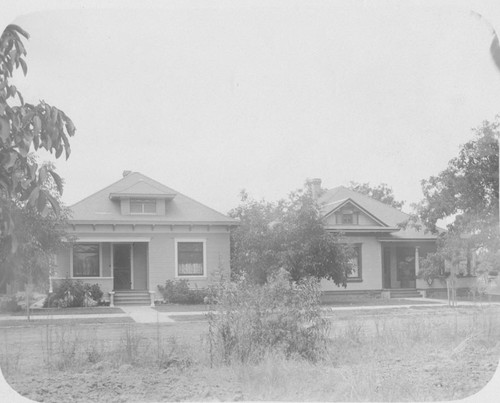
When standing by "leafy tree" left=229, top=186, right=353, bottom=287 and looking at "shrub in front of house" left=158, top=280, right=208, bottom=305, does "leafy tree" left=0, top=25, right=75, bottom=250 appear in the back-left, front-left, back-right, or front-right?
front-left

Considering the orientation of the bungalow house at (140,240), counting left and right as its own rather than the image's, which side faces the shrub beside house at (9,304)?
right

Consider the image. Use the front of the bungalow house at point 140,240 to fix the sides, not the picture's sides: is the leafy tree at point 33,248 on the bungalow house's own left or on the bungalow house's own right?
on the bungalow house's own right

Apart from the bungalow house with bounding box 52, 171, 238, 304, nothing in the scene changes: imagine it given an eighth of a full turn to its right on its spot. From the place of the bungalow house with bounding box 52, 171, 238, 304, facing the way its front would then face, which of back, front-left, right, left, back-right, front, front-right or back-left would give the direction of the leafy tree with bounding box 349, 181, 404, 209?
back-left

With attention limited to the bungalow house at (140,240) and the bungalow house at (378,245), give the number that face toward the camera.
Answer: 2

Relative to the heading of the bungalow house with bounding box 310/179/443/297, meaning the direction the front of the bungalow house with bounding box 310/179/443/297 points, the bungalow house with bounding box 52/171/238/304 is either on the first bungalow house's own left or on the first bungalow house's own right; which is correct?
on the first bungalow house's own right

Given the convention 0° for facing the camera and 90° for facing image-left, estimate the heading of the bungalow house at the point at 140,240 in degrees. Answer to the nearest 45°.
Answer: approximately 0°

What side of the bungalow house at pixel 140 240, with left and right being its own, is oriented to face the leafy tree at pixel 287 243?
left

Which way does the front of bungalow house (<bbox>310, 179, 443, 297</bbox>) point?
toward the camera

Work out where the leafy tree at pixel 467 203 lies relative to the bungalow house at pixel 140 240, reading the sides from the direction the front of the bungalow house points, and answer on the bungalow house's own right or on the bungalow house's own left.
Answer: on the bungalow house's own left
